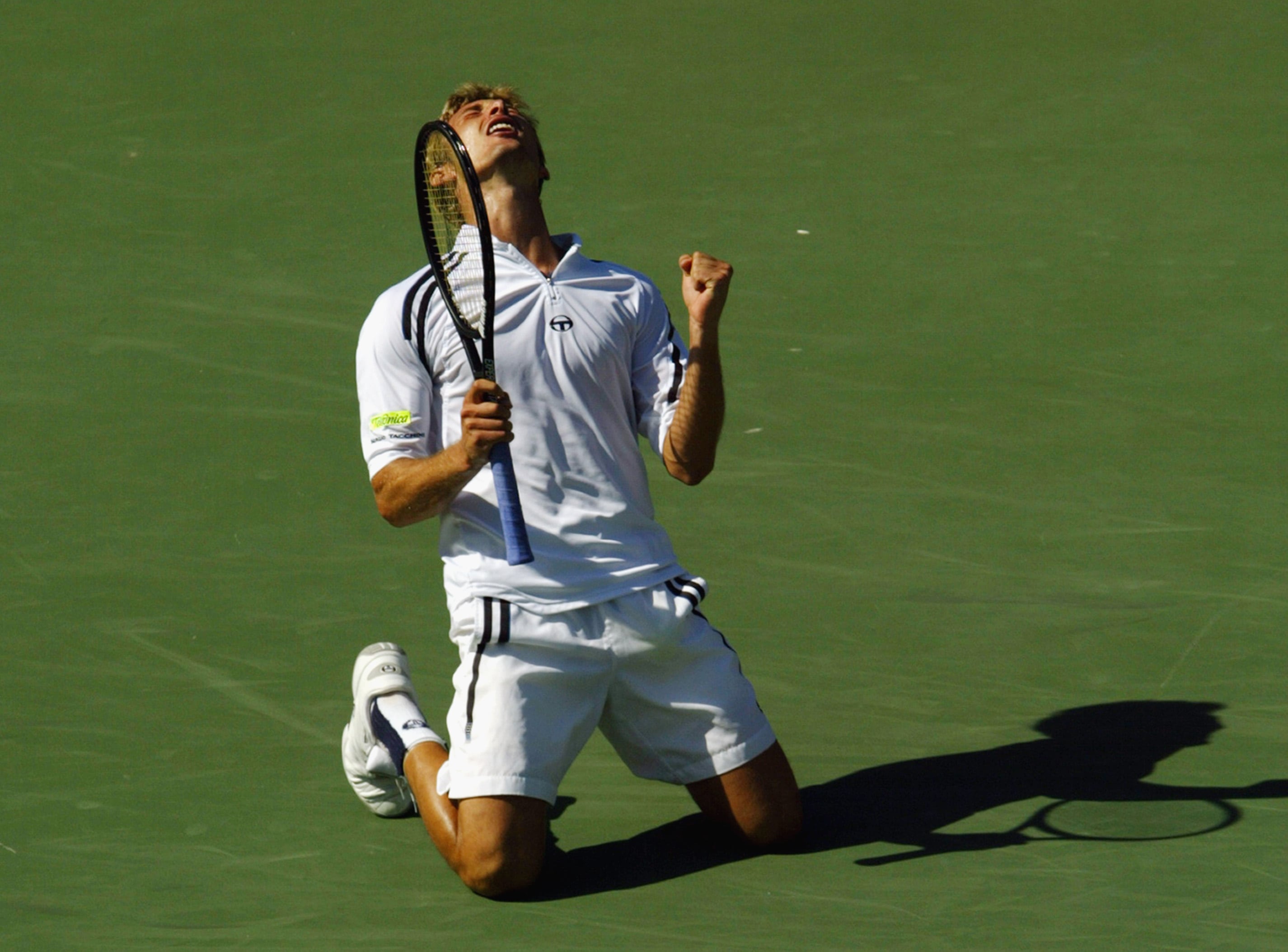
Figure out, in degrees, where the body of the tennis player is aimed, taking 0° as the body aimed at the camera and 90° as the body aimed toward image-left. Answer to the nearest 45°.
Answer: approximately 315°
